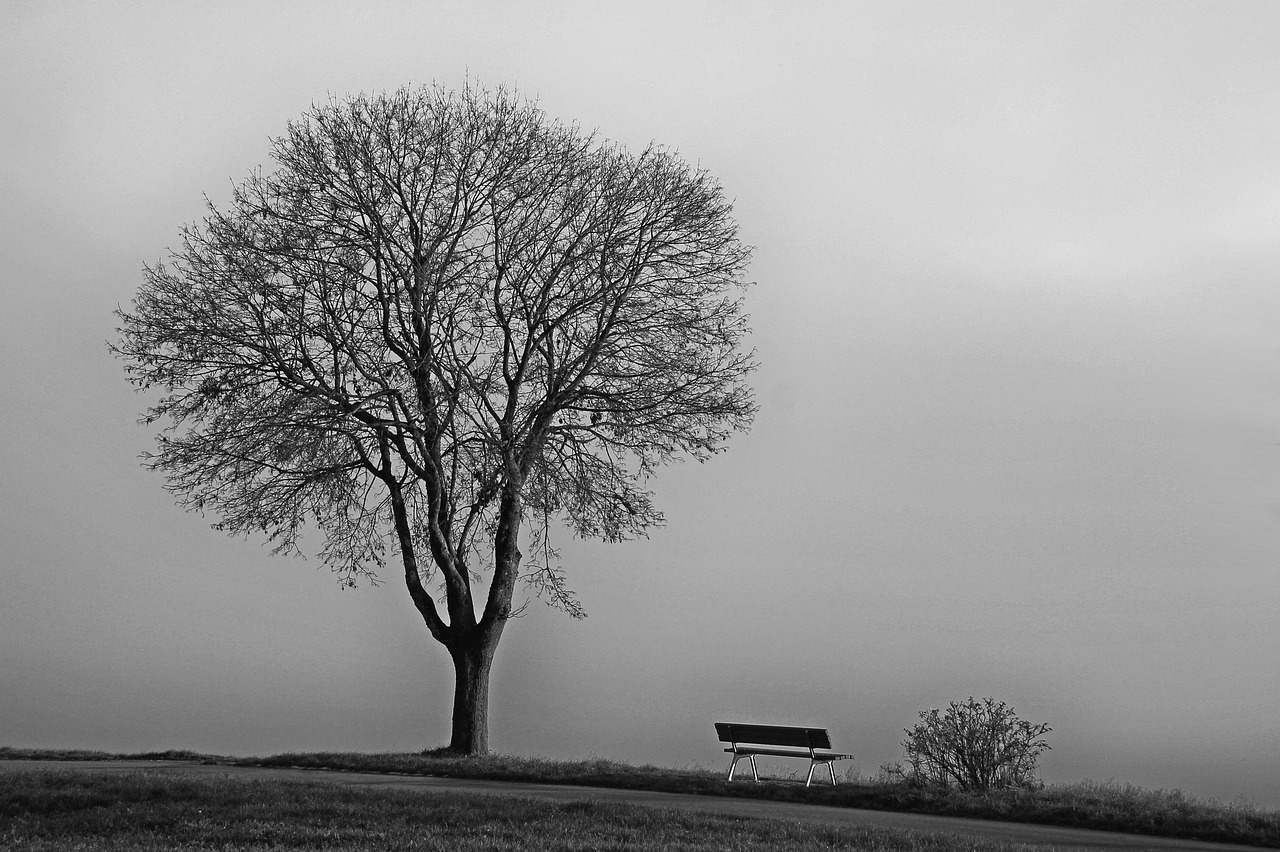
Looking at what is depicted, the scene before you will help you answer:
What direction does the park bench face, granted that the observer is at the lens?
facing away from the viewer and to the right of the viewer
